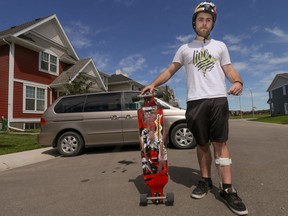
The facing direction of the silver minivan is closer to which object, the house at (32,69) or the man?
the man

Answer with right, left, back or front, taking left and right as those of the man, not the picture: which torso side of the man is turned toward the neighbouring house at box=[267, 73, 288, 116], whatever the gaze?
back

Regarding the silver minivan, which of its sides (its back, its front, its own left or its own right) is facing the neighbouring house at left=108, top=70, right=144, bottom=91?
left

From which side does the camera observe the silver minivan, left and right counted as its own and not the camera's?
right

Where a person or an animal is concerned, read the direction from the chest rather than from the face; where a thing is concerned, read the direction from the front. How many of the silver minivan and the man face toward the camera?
1

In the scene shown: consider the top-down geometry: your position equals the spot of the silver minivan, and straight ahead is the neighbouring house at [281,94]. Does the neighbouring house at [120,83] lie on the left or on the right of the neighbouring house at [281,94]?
left
